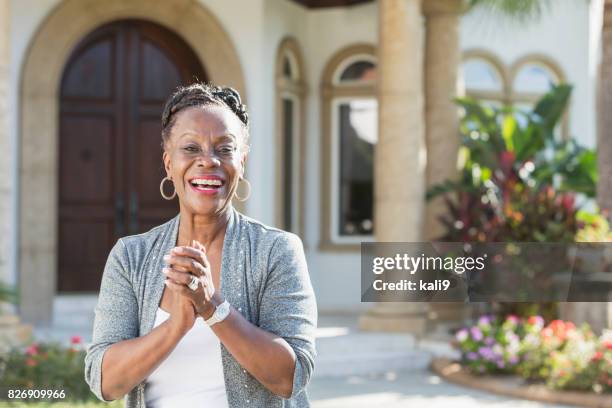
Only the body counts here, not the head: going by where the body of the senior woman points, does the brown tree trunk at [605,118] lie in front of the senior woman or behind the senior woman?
behind

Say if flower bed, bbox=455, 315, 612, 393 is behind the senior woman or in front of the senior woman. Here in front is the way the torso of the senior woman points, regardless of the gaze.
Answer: behind

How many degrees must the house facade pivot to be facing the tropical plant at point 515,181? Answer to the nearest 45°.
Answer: approximately 90° to its left

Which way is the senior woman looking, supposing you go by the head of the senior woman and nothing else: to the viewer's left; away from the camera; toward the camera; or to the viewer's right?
toward the camera

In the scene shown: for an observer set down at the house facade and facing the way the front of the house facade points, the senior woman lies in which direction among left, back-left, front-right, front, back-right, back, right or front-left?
front

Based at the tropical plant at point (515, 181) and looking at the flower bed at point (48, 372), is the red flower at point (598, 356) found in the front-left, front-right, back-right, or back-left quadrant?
front-left

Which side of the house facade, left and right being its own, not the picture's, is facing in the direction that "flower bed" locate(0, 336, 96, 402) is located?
front

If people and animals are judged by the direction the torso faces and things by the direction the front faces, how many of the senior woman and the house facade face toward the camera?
2

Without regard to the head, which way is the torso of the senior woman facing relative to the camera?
toward the camera

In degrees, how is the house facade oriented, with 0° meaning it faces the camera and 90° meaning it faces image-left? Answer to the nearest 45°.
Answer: approximately 0°

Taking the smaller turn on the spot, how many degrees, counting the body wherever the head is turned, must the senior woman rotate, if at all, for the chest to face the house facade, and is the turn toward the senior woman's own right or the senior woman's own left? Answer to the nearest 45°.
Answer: approximately 180°

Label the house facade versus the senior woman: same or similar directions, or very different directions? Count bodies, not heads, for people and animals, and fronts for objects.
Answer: same or similar directions
